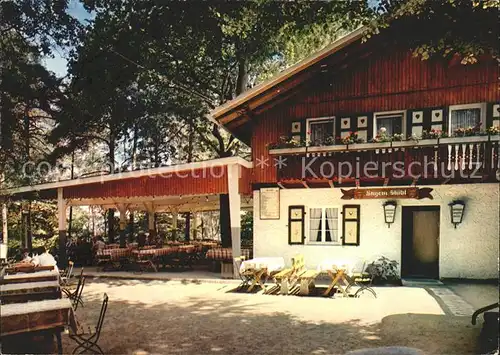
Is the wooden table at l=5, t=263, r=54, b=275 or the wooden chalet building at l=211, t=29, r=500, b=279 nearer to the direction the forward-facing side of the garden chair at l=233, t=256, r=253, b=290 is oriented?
the wooden chalet building

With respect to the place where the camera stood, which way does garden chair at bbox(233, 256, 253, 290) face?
facing to the right of the viewer

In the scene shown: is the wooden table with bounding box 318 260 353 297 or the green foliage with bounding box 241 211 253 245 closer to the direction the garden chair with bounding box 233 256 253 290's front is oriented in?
the wooden table

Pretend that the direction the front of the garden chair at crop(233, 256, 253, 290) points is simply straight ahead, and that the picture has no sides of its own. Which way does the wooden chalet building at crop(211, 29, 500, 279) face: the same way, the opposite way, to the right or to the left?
to the right

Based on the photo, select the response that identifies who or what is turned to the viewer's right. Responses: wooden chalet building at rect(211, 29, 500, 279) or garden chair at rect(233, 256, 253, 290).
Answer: the garden chair

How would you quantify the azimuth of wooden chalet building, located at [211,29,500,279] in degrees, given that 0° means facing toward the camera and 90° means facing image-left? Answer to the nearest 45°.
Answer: approximately 0°

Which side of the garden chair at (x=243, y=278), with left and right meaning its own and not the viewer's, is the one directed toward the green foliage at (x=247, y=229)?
left

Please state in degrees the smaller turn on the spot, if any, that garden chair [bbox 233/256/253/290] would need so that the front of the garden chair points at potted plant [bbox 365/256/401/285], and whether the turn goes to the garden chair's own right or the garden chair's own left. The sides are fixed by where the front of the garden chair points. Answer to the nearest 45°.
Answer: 0° — it already faces it

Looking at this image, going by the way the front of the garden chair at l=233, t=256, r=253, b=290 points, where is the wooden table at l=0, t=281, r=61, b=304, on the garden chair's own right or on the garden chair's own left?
on the garden chair's own right

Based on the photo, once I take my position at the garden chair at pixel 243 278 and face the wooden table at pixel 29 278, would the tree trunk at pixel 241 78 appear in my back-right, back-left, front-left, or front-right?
back-right

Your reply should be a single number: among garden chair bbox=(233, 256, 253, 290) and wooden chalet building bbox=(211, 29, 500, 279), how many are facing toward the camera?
1

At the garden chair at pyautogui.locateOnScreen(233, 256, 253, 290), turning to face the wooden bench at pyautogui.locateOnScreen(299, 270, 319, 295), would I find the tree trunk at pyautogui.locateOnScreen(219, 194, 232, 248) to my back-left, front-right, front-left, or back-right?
back-left
